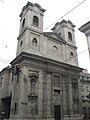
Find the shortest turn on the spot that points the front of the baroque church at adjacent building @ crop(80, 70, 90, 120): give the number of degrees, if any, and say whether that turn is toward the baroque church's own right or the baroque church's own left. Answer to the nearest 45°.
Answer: approximately 90° to the baroque church's own left

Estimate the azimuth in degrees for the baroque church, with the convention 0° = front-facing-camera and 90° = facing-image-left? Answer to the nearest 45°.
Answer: approximately 315°
